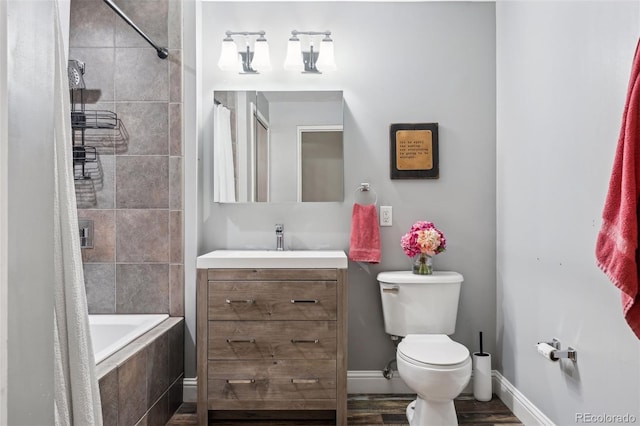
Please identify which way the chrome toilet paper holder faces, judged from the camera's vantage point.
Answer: facing to the left of the viewer

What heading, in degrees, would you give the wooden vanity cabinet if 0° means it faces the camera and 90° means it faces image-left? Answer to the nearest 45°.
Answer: approximately 0°

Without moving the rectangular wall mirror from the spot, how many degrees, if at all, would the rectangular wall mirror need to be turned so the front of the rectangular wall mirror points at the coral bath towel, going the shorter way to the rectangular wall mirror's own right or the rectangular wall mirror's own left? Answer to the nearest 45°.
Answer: approximately 45° to the rectangular wall mirror's own left

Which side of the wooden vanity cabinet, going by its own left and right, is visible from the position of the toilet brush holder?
left

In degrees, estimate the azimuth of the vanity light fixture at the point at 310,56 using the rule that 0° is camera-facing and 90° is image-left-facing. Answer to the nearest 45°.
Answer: approximately 0°

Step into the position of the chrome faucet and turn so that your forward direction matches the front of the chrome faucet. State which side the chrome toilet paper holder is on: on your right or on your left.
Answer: on your left

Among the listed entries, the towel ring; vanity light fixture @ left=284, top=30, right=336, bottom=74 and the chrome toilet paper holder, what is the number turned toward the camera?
2
